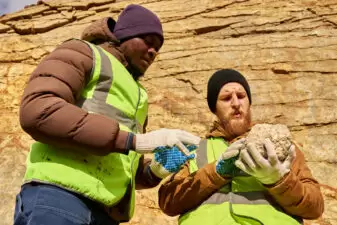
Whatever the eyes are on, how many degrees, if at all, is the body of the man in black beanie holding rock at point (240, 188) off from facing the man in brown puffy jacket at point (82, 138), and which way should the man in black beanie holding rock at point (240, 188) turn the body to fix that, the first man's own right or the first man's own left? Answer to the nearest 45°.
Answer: approximately 90° to the first man's own right

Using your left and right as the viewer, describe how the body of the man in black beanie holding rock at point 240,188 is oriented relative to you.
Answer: facing the viewer
